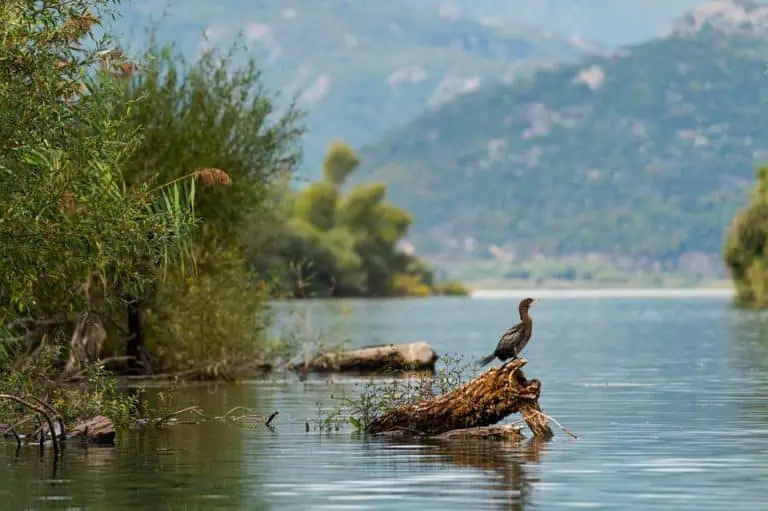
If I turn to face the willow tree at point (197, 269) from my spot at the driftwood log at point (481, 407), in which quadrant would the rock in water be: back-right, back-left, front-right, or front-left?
front-left

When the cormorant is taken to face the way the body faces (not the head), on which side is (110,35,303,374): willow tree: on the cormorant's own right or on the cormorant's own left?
on the cormorant's own left

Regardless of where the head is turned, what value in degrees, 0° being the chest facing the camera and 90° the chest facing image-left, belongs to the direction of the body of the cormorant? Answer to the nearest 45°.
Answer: approximately 270°

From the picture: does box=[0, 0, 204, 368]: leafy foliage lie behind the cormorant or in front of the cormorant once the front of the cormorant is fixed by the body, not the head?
behind

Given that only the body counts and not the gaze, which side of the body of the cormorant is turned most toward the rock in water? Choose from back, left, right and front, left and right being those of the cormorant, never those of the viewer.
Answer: back
